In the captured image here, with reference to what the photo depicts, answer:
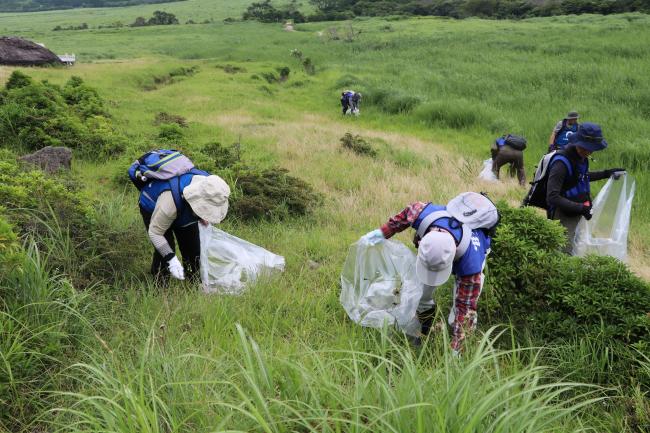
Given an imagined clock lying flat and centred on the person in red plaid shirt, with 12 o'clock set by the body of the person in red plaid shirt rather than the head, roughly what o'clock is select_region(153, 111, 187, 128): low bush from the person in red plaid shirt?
The low bush is roughly at 3 o'clock from the person in red plaid shirt.

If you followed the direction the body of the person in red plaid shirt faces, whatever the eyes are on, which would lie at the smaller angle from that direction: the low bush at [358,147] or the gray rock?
the gray rock

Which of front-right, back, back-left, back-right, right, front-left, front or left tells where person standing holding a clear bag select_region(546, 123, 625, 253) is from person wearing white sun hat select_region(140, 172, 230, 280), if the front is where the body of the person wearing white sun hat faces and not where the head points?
front-left

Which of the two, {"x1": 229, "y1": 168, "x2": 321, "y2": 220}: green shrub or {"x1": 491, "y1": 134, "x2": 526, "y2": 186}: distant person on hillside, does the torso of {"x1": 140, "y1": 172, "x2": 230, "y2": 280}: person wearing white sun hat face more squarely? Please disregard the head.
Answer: the distant person on hillside

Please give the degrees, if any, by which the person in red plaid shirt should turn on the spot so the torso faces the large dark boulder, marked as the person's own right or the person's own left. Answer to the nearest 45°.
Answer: approximately 90° to the person's own right

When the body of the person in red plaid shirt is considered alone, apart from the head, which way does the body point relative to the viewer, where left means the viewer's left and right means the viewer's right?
facing the viewer and to the left of the viewer

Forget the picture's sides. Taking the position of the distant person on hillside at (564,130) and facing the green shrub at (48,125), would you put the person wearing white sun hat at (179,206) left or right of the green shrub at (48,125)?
left

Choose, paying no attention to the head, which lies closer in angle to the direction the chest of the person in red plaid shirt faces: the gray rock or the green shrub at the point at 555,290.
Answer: the gray rock
